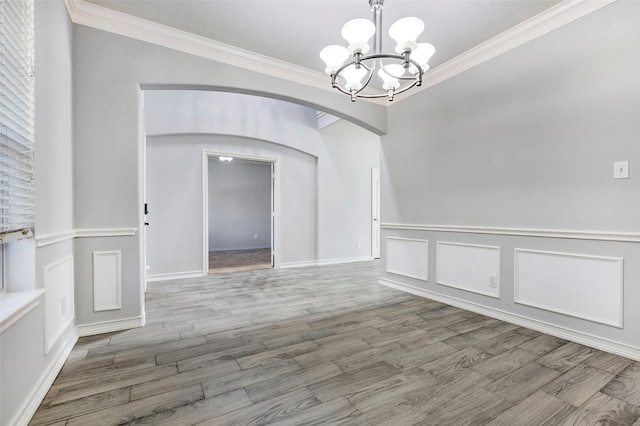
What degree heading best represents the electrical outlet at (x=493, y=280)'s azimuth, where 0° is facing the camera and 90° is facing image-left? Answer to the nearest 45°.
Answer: approximately 45°

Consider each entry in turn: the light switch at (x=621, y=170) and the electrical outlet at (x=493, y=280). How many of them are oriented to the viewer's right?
0

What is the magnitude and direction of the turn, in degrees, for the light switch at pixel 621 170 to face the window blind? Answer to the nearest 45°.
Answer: approximately 45° to its right

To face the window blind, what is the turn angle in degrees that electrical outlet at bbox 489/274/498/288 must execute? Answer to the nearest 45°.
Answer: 0° — it already faces it

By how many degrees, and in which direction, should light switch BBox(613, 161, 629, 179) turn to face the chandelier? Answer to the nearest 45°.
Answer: approximately 45° to its right
